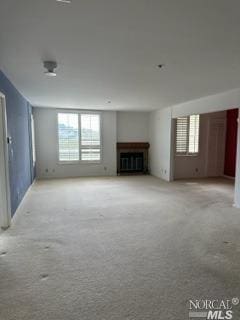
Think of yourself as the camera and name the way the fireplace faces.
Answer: facing the viewer

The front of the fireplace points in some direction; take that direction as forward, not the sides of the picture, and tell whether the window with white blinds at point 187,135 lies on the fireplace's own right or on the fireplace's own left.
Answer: on the fireplace's own left

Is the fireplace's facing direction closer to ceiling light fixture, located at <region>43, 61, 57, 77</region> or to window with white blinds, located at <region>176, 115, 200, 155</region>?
the ceiling light fixture

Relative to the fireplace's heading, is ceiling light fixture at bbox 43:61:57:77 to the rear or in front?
in front

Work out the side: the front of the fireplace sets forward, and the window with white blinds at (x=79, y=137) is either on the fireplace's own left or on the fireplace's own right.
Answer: on the fireplace's own right

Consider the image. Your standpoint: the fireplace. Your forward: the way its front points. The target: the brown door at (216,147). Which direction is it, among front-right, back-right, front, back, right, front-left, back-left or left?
left
